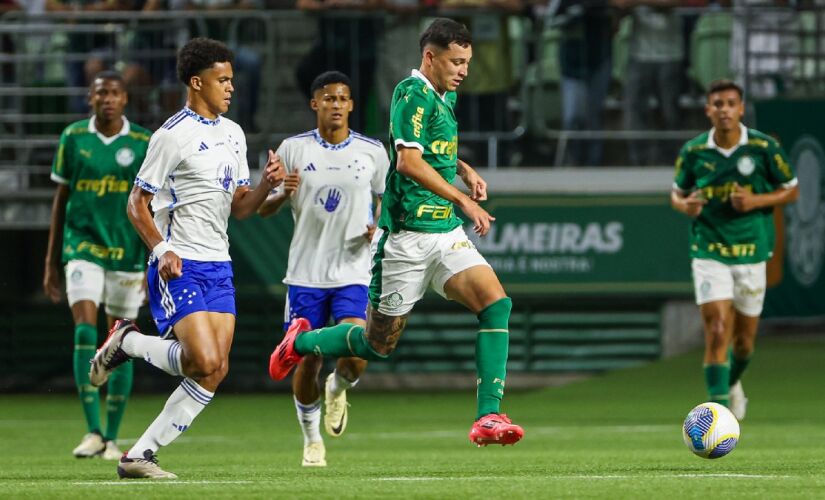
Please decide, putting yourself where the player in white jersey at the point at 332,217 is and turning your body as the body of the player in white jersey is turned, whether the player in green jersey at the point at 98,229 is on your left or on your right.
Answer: on your right

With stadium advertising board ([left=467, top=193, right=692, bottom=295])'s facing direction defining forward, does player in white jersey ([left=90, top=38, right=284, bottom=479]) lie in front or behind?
in front

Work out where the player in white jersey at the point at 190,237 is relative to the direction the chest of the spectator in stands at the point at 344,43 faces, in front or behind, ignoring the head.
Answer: in front

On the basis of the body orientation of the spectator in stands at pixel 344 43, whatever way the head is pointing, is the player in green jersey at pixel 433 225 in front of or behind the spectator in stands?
in front

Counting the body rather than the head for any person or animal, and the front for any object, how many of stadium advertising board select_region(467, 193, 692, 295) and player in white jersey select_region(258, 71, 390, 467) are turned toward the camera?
2

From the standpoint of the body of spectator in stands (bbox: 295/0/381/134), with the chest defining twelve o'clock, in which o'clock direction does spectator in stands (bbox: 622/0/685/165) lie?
spectator in stands (bbox: 622/0/685/165) is roughly at 9 o'clock from spectator in stands (bbox: 295/0/381/134).

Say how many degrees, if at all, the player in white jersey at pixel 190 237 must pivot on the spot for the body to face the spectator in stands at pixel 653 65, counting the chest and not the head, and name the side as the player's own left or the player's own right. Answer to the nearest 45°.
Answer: approximately 90° to the player's own left

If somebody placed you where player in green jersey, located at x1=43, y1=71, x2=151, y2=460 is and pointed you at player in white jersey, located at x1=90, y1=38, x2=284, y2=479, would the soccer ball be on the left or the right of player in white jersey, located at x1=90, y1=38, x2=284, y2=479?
left

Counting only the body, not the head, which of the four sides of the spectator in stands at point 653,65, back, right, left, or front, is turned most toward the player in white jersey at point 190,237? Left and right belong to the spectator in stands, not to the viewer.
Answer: front

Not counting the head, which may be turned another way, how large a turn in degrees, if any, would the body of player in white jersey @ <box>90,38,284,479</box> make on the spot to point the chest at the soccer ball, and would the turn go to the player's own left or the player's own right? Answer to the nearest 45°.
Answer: approximately 45° to the player's own left
